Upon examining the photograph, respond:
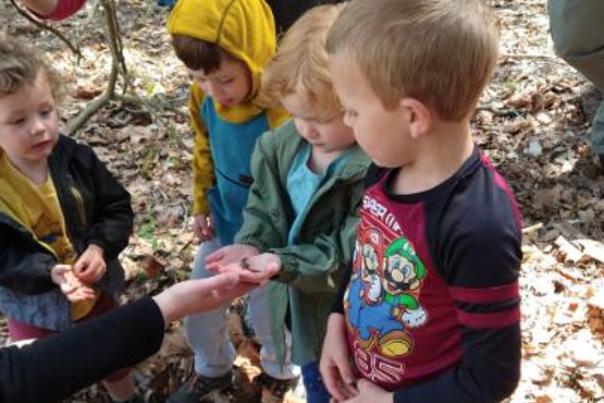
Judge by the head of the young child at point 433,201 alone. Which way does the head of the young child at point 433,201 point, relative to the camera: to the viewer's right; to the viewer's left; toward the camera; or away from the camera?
to the viewer's left

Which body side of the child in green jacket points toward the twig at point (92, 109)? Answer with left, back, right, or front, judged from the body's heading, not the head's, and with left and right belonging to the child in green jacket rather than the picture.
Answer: right

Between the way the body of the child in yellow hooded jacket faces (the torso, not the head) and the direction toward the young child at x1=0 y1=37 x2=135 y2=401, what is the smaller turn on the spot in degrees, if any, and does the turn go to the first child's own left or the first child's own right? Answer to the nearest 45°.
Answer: approximately 45° to the first child's own right

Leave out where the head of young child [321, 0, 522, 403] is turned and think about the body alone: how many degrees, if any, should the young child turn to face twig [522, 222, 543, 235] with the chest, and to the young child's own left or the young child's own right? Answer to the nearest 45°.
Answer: approximately 135° to the young child's own right

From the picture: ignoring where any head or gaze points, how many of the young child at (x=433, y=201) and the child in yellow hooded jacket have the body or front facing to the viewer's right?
0

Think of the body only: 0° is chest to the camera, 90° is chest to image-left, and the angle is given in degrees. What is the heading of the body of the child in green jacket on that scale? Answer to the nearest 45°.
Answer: approximately 45°

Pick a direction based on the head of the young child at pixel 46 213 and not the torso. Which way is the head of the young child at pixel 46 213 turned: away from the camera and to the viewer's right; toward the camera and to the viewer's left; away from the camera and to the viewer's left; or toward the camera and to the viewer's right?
toward the camera and to the viewer's right

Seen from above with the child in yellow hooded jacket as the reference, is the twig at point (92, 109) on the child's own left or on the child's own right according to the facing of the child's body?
on the child's own right

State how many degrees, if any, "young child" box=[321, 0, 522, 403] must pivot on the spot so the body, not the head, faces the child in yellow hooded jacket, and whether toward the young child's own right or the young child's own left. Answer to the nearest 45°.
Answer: approximately 90° to the young child's own right

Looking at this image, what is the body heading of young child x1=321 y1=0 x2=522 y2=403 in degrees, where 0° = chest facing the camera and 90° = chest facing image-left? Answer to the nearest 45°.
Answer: approximately 45°

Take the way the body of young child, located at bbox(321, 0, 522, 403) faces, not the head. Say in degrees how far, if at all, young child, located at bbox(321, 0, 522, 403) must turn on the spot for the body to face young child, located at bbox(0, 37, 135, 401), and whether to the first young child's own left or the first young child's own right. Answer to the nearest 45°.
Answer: approximately 90° to the first young child's own right

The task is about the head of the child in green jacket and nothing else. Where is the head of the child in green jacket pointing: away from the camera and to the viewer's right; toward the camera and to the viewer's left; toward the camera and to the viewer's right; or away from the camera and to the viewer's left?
toward the camera and to the viewer's left
